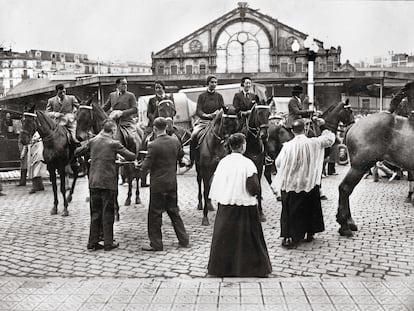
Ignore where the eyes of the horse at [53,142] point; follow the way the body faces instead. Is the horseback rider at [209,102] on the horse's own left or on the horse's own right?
on the horse's own left

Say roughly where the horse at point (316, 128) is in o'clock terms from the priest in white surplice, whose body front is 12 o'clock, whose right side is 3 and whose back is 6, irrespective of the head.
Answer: The horse is roughly at 12 o'clock from the priest in white surplice.

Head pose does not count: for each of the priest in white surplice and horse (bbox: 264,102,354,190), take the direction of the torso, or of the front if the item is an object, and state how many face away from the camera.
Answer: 1

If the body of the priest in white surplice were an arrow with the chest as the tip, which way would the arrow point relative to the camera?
away from the camera

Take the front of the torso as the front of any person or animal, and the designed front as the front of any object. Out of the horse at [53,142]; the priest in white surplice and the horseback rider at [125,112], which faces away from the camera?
the priest in white surplice

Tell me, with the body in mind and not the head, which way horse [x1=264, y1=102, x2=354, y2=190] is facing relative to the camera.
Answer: to the viewer's right

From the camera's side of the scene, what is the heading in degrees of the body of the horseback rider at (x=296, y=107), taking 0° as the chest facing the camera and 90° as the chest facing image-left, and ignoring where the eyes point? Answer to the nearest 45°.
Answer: approximately 270°

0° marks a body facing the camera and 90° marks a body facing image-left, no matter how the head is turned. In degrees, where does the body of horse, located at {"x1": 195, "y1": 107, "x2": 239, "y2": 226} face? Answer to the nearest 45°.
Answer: approximately 315°

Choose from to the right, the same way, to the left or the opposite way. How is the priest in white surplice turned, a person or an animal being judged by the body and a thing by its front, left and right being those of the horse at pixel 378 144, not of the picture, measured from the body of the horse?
to the left

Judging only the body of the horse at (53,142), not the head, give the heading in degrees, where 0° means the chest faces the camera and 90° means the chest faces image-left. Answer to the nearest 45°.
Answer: approximately 45°

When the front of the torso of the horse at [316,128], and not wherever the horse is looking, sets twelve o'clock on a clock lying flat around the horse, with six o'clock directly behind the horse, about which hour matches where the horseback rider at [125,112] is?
The horseback rider is roughly at 5 o'clock from the horse.

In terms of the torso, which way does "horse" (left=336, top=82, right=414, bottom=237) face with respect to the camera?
to the viewer's right

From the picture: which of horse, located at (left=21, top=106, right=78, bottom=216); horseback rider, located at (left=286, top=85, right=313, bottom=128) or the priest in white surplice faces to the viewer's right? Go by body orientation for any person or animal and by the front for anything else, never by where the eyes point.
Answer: the horseback rider
